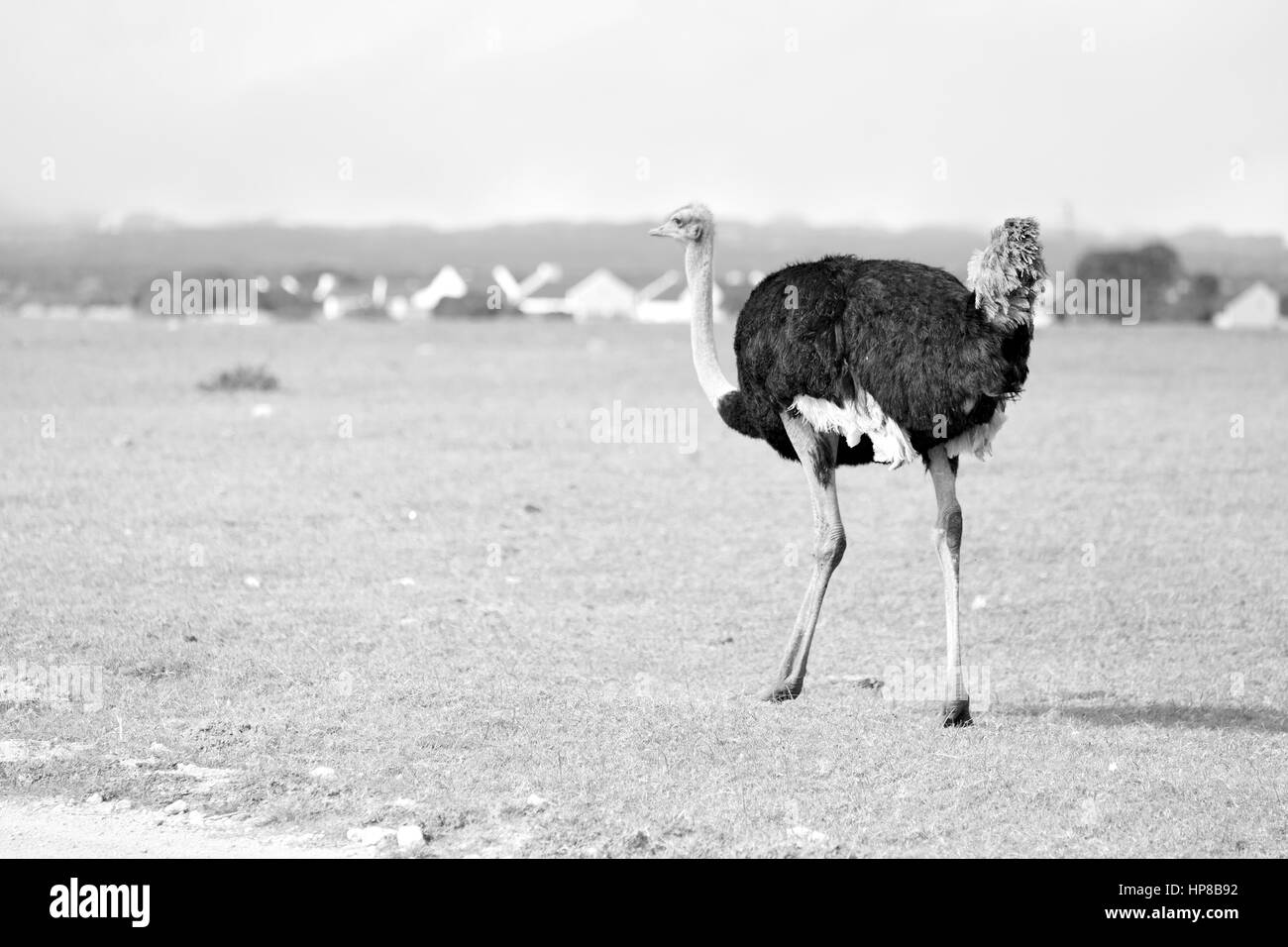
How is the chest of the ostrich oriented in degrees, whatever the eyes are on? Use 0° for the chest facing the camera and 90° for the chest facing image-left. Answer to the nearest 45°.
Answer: approximately 90°

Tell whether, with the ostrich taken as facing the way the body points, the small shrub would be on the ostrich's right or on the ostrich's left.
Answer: on the ostrich's right
